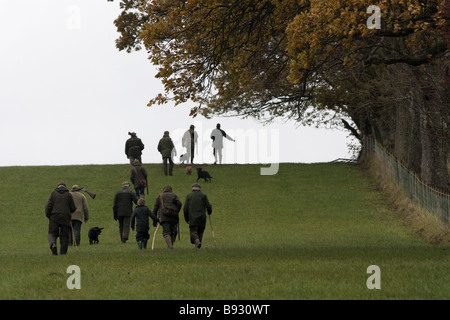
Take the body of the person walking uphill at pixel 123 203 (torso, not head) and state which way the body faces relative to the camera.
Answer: away from the camera

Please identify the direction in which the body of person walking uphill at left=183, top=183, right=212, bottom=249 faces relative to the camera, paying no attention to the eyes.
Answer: away from the camera

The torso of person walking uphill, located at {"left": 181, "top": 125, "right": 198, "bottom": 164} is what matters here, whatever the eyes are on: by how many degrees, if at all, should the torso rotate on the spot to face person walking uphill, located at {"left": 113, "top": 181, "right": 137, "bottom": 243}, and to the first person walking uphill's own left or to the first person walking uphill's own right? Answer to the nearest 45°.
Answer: approximately 180°

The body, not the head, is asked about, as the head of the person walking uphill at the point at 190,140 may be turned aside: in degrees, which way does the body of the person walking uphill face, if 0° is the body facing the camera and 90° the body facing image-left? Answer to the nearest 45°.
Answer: approximately 180°

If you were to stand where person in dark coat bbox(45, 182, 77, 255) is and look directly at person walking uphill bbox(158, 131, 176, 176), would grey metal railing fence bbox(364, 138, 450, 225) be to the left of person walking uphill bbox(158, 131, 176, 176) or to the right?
right

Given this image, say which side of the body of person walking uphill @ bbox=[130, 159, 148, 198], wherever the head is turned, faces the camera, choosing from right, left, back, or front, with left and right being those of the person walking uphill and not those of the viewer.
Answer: back

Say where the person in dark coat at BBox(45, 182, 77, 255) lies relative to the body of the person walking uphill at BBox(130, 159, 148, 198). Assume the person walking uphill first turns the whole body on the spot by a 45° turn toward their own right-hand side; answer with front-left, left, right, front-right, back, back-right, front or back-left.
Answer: back-right

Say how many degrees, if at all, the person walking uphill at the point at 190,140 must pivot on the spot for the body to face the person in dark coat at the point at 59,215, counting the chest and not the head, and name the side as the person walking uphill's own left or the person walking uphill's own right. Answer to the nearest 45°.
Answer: approximately 180°

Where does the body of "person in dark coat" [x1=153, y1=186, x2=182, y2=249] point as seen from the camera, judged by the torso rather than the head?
away from the camera

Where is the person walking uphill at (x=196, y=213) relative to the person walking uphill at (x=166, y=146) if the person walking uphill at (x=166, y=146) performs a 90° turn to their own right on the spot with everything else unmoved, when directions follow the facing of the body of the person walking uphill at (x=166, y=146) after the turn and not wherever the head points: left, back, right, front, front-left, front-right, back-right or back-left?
right

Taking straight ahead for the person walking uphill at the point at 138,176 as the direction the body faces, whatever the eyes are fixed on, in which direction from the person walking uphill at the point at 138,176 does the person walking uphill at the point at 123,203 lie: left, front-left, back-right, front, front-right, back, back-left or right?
back

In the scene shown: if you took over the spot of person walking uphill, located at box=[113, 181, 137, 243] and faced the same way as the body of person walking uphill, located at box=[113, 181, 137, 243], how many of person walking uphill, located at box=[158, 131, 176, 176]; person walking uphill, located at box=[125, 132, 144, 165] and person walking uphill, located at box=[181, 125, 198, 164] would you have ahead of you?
3

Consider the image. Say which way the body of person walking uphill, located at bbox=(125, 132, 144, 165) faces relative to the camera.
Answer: away from the camera
